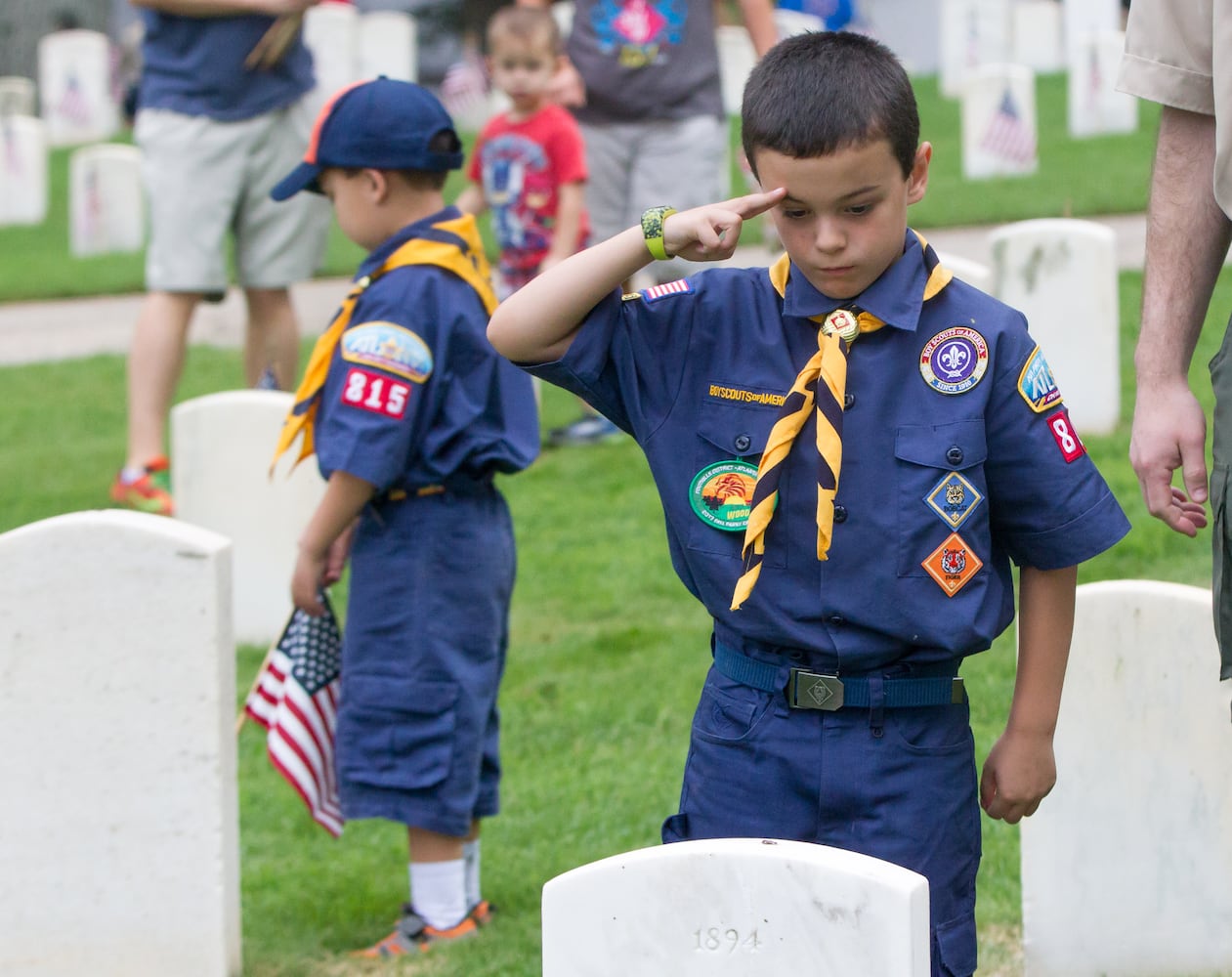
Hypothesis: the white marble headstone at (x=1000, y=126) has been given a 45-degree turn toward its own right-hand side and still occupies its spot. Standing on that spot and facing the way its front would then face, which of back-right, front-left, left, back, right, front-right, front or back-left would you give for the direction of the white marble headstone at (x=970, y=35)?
back-right

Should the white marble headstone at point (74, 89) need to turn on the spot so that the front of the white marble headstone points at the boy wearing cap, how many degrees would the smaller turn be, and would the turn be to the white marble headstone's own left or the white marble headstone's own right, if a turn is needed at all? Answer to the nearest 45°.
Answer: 0° — it already faces them

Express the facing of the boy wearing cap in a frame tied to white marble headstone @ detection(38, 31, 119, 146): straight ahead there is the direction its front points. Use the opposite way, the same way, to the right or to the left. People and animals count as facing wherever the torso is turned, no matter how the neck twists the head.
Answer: to the right

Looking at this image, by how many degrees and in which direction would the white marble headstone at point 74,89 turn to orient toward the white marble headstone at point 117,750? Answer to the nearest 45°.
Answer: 0° — it already faces it

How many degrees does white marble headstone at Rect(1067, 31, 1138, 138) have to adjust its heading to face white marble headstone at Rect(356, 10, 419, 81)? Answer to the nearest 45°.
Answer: approximately 90° to its right

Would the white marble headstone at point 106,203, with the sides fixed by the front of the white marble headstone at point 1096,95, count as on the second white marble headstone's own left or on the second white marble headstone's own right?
on the second white marble headstone's own right

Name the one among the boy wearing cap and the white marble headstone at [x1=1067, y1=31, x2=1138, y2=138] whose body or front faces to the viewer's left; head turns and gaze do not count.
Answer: the boy wearing cap

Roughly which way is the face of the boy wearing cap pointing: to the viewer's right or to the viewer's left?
to the viewer's left
